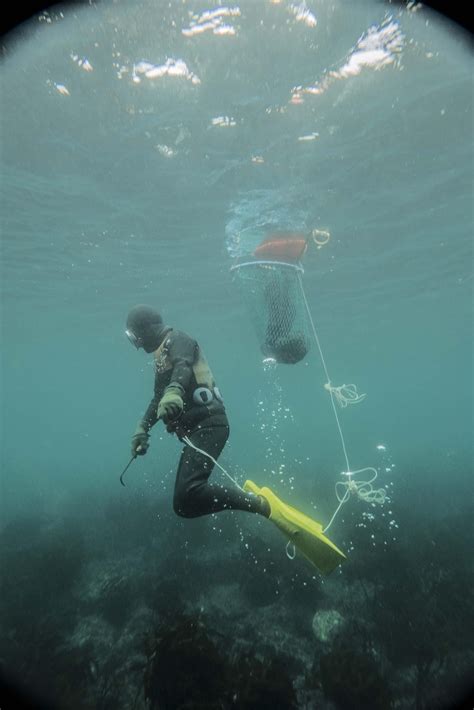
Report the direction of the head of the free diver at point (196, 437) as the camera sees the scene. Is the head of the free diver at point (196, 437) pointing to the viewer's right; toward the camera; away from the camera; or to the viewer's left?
to the viewer's left

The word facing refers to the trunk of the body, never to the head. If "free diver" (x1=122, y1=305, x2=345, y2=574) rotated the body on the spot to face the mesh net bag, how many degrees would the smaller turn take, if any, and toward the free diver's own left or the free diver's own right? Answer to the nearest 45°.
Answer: approximately 135° to the free diver's own right

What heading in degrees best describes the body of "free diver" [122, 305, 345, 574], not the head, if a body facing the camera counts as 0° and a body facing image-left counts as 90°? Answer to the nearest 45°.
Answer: approximately 90°

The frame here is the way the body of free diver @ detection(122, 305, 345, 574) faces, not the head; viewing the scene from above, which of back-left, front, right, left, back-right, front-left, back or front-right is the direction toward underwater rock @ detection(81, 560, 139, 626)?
front-right

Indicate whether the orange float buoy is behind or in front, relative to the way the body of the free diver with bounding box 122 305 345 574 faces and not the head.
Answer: behind
